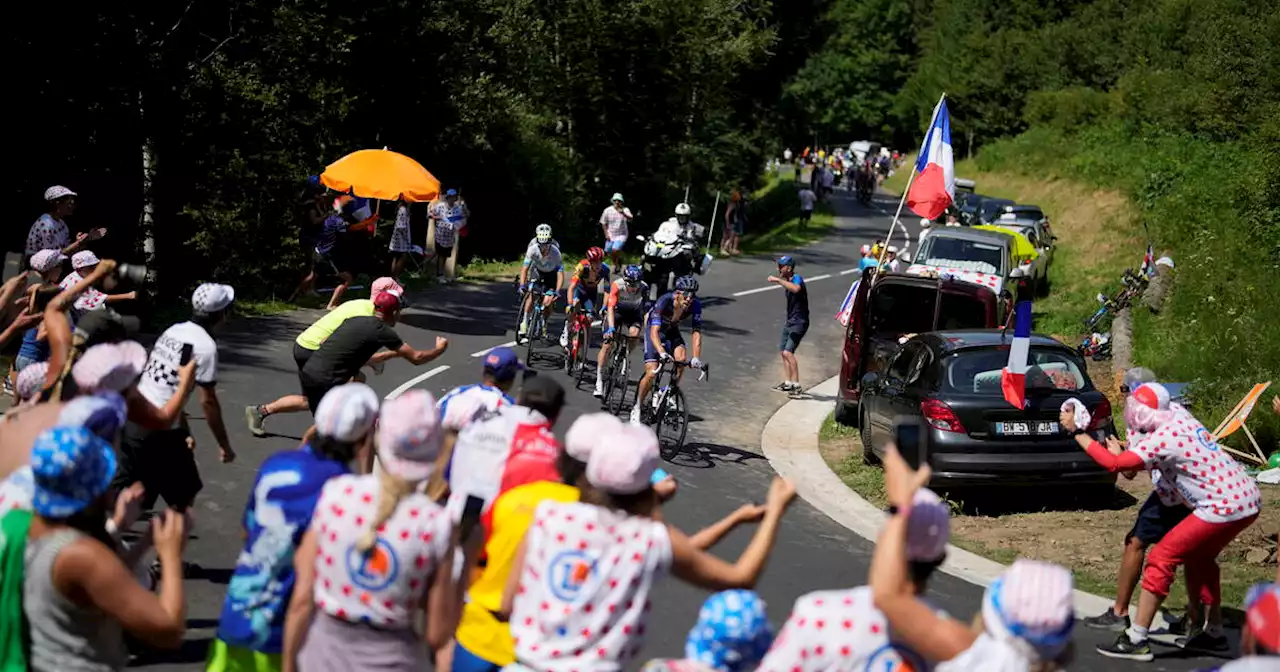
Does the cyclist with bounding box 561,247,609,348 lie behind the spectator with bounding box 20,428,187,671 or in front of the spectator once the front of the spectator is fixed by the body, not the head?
in front

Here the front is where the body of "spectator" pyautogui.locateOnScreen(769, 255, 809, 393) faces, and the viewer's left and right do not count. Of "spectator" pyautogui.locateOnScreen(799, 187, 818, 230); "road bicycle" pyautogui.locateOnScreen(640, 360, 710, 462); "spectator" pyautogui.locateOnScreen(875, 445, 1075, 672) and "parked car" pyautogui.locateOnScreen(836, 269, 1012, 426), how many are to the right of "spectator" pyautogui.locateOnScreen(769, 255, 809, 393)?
1

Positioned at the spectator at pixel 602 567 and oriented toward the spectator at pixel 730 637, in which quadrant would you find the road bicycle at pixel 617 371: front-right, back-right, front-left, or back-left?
back-left

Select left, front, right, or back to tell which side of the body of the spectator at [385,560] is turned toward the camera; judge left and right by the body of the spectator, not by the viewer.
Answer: back

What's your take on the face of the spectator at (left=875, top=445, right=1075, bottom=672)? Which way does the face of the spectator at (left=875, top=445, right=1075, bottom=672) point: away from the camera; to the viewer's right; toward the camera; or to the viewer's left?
away from the camera

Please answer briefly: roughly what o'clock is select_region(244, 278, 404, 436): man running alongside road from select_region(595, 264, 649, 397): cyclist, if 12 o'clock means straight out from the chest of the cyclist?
The man running alongside road is roughly at 1 o'clock from the cyclist.

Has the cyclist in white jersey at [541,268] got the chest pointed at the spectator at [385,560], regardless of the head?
yes

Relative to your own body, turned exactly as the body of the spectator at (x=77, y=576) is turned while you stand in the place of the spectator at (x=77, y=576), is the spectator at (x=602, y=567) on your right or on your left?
on your right

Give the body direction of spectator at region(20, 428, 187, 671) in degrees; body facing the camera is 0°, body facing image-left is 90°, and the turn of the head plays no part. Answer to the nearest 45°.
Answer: approximately 225°

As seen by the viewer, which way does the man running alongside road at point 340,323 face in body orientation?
to the viewer's right

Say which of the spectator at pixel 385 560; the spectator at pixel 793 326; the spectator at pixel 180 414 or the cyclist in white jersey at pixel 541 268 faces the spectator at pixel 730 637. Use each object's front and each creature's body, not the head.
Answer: the cyclist in white jersey

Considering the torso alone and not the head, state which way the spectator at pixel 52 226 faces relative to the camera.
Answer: to the viewer's right
